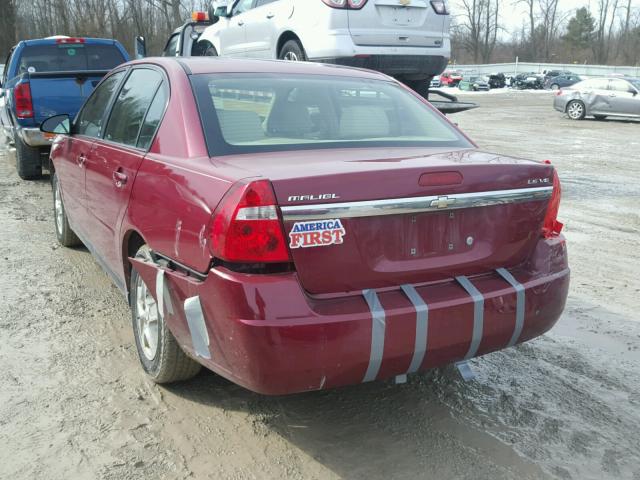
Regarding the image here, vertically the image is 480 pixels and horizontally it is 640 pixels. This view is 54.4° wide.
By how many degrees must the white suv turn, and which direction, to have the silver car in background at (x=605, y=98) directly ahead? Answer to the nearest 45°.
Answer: approximately 90° to its right

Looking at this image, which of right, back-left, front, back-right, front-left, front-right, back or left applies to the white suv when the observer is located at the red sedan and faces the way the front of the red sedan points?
front-right

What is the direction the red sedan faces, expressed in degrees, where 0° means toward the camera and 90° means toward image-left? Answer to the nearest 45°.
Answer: approximately 135°

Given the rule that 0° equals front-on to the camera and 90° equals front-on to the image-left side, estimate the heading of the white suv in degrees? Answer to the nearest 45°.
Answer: approximately 135°

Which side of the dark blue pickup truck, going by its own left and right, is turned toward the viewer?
back

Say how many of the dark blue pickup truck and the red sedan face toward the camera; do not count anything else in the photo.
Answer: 0

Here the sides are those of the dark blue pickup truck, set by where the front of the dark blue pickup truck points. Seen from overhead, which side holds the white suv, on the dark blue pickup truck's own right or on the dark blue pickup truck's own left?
on the dark blue pickup truck's own right

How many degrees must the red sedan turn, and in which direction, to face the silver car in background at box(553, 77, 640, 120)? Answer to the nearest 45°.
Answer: approximately 90° to its right
